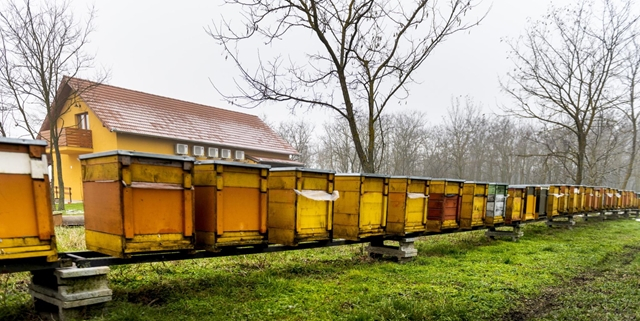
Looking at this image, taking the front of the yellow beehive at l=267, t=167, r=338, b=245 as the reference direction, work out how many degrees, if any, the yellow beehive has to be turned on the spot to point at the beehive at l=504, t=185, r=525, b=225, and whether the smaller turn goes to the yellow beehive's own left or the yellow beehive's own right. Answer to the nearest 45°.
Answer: approximately 90° to the yellow beehive's own left

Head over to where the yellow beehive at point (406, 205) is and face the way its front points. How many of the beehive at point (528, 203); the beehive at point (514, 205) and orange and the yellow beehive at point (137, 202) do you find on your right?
1

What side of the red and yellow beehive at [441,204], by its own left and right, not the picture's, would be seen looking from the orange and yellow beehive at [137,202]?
right

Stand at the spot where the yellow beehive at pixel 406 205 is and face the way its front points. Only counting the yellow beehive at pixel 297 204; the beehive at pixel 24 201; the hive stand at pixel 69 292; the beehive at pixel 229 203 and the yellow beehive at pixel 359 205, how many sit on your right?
5

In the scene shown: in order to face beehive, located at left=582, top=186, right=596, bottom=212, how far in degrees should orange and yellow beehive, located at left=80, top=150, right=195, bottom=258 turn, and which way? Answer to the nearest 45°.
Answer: approximately 45° to its left

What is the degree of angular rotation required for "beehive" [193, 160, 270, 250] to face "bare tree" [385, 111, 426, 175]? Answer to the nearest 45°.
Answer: approximately 90° to its left

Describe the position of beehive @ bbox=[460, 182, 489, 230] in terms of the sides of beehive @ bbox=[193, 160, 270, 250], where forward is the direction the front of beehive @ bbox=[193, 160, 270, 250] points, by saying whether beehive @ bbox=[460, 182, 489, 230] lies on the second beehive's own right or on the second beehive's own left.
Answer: on the second beehive's own left

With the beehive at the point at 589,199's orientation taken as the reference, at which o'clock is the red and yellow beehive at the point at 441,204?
The red and yellow beehive is roughly at 2 o'clock from the beehive.

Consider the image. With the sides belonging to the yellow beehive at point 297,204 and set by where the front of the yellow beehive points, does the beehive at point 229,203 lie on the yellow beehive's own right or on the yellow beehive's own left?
on the yellow beehive's own right

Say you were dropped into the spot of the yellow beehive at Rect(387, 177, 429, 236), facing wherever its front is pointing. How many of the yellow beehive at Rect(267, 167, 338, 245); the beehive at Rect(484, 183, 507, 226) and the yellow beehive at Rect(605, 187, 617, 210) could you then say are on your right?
1

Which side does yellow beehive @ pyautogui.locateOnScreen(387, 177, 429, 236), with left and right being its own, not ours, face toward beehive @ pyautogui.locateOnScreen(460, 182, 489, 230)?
left

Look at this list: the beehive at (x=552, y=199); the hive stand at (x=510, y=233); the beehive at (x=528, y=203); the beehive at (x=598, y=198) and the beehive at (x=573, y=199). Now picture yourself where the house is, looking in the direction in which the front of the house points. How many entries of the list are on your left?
5

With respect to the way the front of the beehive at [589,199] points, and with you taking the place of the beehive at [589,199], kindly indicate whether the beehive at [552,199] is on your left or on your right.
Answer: on your right
